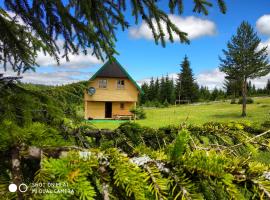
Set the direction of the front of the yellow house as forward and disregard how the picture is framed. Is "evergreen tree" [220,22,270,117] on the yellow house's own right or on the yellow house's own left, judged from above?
on the yellow house's own left

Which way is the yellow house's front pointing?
toward the camera
